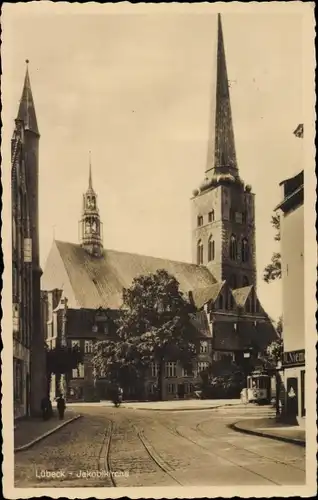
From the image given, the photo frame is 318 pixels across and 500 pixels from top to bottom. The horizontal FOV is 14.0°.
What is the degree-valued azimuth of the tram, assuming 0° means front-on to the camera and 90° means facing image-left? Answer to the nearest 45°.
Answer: approximately 0°

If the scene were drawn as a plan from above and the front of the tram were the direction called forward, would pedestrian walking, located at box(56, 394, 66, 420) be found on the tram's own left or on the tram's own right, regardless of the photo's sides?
on the tram's own right
